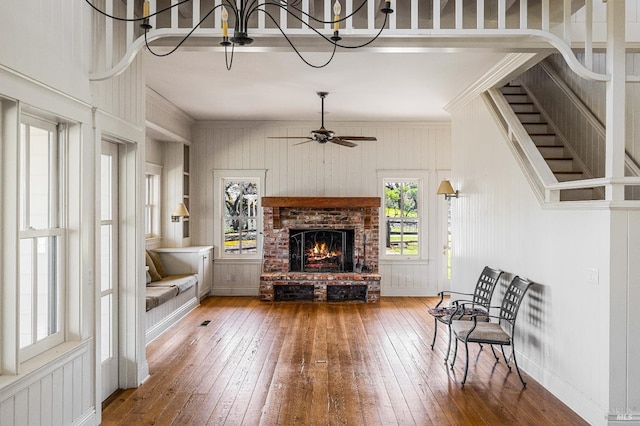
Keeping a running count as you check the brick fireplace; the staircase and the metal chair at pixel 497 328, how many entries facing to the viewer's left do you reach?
1

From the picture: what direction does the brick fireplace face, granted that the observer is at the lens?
facing the viewer

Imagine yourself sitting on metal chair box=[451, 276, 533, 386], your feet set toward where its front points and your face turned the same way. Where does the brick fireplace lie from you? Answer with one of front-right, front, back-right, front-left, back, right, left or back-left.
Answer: front-right

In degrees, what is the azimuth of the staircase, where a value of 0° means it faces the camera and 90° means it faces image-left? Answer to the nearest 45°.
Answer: approximately 0°

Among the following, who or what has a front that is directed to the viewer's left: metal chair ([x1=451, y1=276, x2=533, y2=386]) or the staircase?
the metal chair

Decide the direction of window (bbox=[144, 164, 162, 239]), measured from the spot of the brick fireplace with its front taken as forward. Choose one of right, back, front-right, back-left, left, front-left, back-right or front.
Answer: right

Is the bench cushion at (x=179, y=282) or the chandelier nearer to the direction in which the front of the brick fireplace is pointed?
the chandelier

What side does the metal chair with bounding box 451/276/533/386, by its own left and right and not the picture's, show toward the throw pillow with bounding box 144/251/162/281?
front

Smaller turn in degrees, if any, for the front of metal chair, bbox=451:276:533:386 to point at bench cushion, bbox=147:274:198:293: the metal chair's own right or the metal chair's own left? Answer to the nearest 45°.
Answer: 0° — it already faces it

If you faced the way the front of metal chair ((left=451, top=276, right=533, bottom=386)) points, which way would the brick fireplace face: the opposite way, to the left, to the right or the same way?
to the left

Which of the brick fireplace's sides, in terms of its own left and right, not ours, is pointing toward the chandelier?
front

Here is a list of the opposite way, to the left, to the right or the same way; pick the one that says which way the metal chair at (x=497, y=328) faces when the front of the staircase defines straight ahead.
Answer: to the right

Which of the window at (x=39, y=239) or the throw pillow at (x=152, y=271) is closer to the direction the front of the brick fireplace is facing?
the window

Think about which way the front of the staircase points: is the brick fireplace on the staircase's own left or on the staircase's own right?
on the staircase's own right

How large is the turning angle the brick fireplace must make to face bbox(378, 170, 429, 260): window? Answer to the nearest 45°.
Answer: approximately 90° to its left

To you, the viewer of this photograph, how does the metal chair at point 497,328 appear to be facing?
facing to the left of the viewer

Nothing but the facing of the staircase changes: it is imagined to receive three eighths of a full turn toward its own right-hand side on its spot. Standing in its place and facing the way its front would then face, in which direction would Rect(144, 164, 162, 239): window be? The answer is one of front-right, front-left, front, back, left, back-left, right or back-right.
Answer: front-left

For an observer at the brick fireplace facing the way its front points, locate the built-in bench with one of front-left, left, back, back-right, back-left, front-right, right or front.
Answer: front-right

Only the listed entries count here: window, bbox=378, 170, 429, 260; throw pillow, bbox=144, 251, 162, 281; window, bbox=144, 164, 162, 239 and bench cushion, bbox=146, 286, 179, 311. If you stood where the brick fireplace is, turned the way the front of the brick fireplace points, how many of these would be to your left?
1
